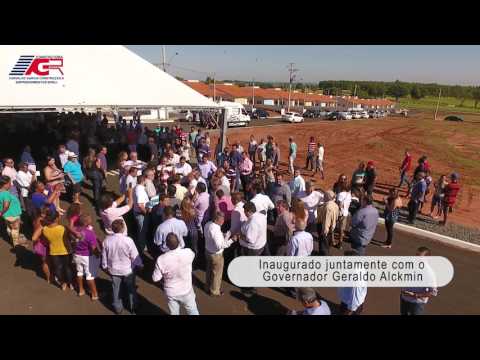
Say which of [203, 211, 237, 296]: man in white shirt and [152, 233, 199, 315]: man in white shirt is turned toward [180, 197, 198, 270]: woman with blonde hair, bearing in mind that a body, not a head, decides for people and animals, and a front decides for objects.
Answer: [152, 233, 199, 315]: man in white shirt

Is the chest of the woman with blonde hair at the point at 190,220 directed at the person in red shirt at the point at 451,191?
no

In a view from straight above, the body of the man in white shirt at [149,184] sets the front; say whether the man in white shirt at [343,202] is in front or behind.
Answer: in front

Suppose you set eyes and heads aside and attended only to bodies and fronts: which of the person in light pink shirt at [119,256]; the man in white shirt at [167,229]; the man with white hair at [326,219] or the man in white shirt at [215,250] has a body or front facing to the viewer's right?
the man in white shirt at [215,250]

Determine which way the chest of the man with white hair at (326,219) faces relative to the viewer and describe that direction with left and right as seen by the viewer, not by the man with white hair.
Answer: facing away from the viewer and to the left of the viewer

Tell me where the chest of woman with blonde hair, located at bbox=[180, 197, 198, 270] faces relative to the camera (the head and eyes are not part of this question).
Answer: away from the camera

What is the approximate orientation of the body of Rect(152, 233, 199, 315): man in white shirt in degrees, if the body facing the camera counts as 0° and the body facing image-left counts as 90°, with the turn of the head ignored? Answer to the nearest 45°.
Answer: approximately 180°

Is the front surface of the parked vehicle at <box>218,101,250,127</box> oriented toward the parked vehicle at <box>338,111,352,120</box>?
no

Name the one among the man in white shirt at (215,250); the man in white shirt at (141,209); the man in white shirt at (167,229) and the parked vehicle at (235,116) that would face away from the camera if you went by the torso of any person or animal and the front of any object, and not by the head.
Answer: the man in white shirt at (167,229)

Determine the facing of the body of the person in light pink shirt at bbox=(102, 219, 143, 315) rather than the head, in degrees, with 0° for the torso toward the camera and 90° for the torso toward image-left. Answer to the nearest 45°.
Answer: approximately 180°

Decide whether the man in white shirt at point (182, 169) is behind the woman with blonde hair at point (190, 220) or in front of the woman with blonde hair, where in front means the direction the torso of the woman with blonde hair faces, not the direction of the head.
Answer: in front

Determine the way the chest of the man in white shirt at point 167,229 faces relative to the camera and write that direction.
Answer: away from the camera

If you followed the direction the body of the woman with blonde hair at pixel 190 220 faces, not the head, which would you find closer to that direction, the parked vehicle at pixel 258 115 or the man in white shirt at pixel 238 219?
the parked vehicle

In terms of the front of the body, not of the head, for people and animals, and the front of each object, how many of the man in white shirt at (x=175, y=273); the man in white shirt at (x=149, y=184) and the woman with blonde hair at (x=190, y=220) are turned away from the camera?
2
